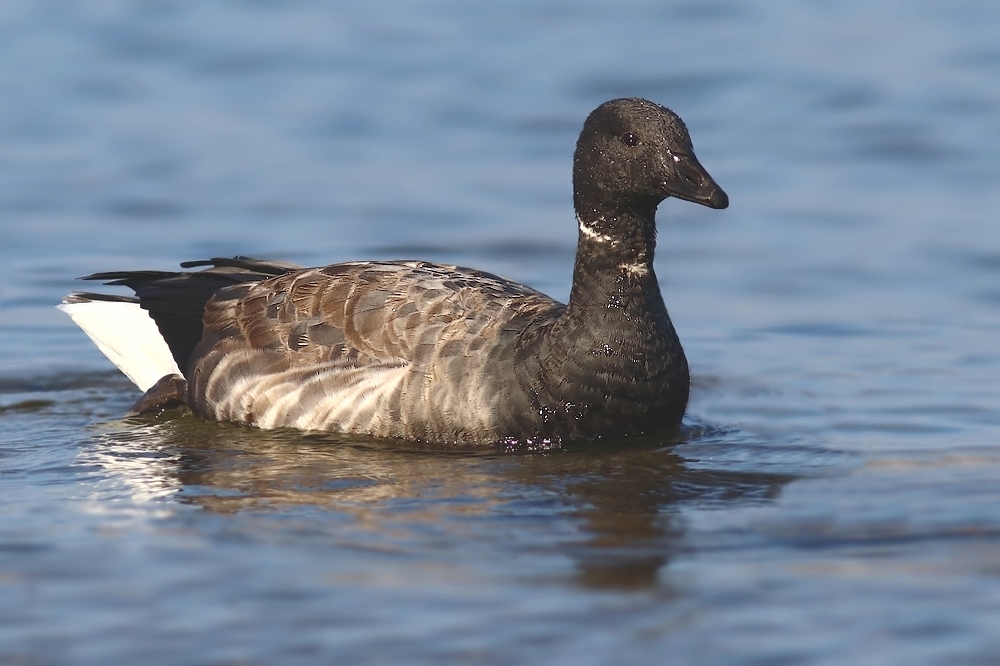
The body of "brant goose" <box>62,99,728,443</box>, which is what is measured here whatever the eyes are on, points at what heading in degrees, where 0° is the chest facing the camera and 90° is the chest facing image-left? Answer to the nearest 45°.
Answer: approximately 270°
